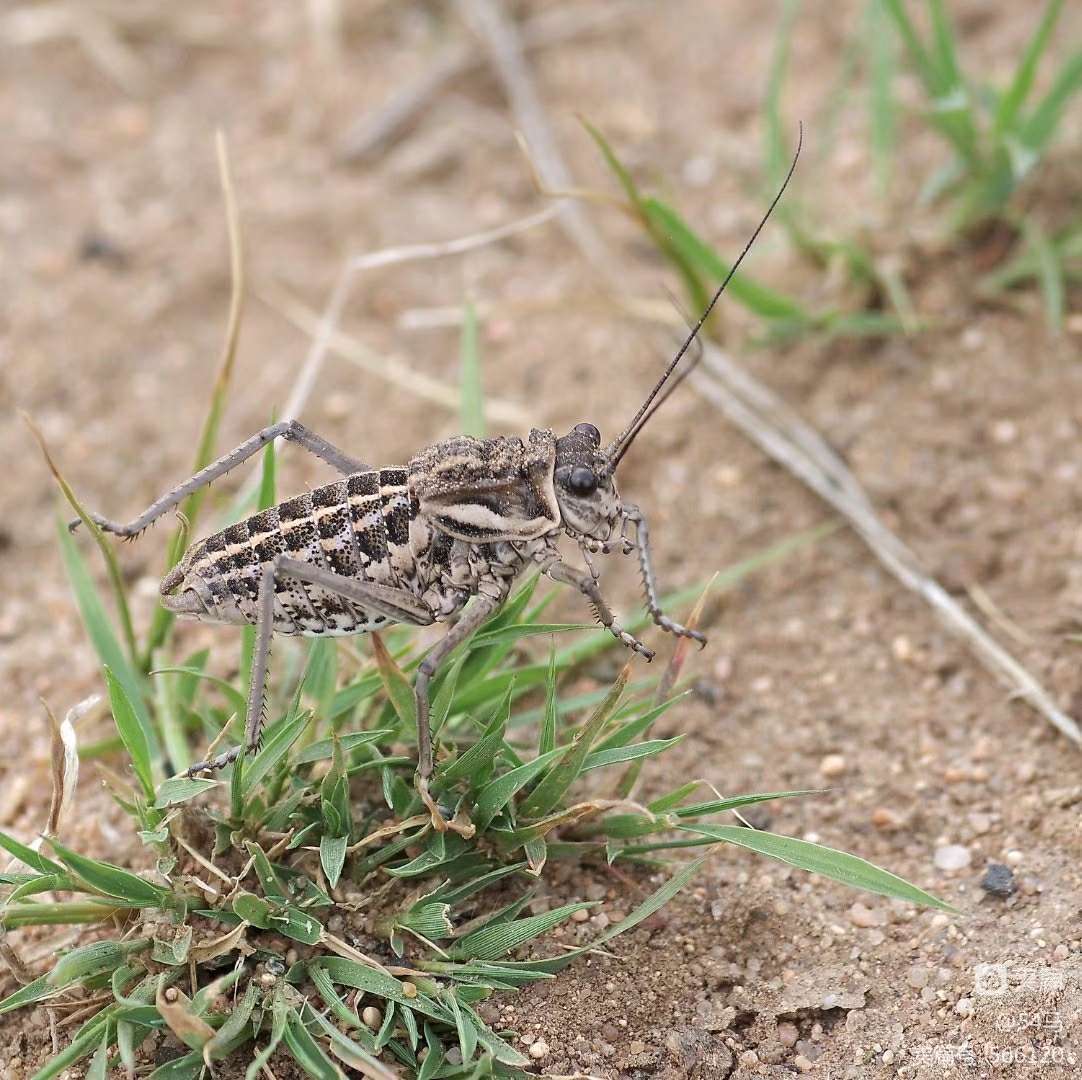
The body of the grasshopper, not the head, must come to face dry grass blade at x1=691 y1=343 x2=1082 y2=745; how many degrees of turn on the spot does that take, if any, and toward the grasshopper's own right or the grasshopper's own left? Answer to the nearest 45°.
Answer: approximately 45° to the grasshopper's own left

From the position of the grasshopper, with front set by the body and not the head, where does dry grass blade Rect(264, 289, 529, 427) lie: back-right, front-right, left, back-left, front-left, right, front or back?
left

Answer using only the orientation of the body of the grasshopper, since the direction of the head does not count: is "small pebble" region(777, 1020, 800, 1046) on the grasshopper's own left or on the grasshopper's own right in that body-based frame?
on the grasshopper's own right

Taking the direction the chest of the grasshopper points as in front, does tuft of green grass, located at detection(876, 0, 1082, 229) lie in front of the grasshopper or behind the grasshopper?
in front

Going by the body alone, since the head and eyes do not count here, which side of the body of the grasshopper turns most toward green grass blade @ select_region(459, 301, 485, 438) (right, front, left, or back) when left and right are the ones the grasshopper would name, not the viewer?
left

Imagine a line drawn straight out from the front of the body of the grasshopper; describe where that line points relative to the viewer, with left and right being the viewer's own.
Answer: facing to the right of the viewer

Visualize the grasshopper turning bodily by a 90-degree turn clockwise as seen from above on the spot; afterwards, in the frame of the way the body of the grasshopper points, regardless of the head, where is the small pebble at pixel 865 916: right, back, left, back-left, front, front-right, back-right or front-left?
front-left

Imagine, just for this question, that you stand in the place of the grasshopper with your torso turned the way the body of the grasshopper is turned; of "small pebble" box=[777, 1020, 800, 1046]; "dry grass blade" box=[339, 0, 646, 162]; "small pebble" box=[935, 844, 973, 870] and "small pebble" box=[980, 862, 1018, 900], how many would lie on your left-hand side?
1

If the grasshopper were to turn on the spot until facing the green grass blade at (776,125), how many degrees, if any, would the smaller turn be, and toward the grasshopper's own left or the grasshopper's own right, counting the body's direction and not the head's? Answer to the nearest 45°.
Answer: approximately 45° to the grasshopper's own left

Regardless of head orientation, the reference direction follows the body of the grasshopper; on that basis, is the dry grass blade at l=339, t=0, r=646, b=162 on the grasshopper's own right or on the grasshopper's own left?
on the grasshopper's own left

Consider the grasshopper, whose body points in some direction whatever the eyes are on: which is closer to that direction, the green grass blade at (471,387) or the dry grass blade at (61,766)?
the green grass blade

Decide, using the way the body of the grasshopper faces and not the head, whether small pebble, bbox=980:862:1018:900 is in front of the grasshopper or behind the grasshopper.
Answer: in front

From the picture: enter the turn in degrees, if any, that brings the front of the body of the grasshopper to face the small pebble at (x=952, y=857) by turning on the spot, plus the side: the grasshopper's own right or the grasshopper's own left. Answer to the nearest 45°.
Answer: approximately 45° to the grasshopper's own right
